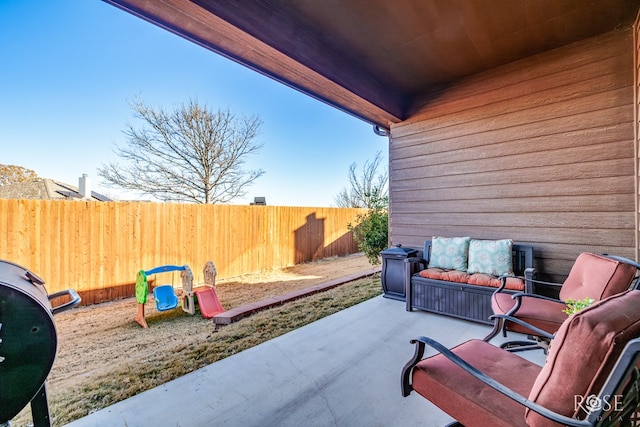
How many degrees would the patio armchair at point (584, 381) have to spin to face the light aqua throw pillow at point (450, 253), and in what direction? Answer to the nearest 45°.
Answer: approximately 45° to its right

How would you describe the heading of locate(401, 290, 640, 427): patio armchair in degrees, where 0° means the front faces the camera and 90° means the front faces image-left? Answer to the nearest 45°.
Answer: approximately 135°

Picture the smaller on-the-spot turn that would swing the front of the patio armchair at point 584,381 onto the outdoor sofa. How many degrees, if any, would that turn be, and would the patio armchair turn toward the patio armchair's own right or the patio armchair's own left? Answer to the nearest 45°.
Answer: approximately 45° to the patio armchair's own right

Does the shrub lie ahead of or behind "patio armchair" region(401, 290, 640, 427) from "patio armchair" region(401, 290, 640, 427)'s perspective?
ahead

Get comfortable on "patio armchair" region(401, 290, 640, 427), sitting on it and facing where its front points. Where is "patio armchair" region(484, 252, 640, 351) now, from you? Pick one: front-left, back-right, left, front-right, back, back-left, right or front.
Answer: front-right

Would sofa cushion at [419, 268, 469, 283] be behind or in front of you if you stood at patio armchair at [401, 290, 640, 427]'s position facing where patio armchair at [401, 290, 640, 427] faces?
in front
